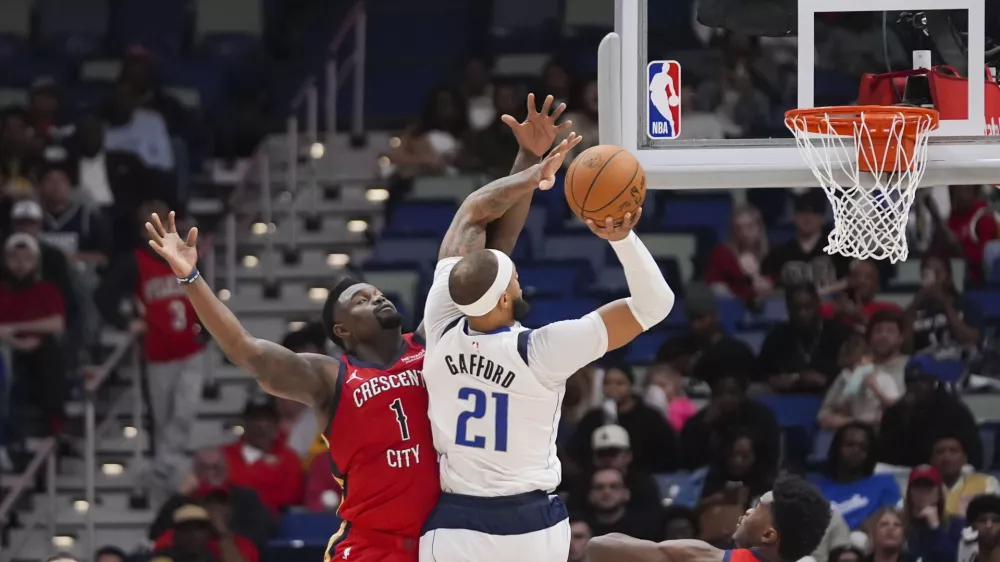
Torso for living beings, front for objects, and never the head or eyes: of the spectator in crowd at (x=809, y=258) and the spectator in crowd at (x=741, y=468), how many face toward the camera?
2

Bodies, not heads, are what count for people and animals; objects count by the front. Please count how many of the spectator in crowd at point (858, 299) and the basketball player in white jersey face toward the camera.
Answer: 1

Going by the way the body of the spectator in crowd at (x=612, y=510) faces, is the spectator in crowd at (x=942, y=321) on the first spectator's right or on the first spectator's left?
on the first spectator's left

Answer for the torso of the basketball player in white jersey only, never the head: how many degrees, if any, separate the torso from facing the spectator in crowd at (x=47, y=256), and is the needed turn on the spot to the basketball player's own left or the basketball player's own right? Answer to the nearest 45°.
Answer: approximately 90° to the basketball player's own left

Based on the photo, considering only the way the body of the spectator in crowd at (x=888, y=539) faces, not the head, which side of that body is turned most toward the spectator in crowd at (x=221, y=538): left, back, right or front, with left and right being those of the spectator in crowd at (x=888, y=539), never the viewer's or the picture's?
right
